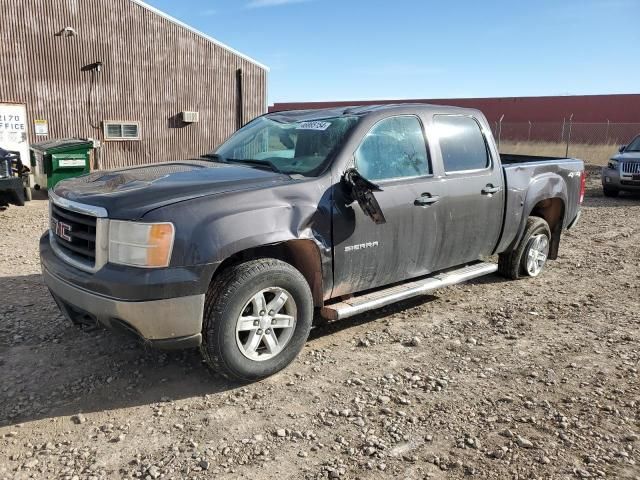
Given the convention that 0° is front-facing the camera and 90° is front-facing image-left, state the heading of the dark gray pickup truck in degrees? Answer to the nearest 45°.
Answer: approximately 45°

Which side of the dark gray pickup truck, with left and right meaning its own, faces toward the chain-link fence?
back

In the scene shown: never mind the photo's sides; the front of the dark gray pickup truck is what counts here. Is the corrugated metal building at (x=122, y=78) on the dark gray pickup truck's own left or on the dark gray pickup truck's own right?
on the dark gray pickup truck's own right

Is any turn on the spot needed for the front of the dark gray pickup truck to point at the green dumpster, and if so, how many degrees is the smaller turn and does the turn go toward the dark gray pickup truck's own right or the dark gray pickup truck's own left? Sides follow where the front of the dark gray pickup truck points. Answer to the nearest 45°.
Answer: approximately 90° to the dark gray pickup truck's own right

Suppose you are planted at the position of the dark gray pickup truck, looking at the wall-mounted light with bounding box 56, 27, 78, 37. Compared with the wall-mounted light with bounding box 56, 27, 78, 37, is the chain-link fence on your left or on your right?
right

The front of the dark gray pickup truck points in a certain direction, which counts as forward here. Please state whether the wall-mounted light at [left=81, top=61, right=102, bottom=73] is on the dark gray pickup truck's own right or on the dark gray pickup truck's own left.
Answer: on the dark gray pickup truck's own right

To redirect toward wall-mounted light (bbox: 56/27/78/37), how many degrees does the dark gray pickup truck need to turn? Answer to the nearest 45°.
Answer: approximately 90° to its right
